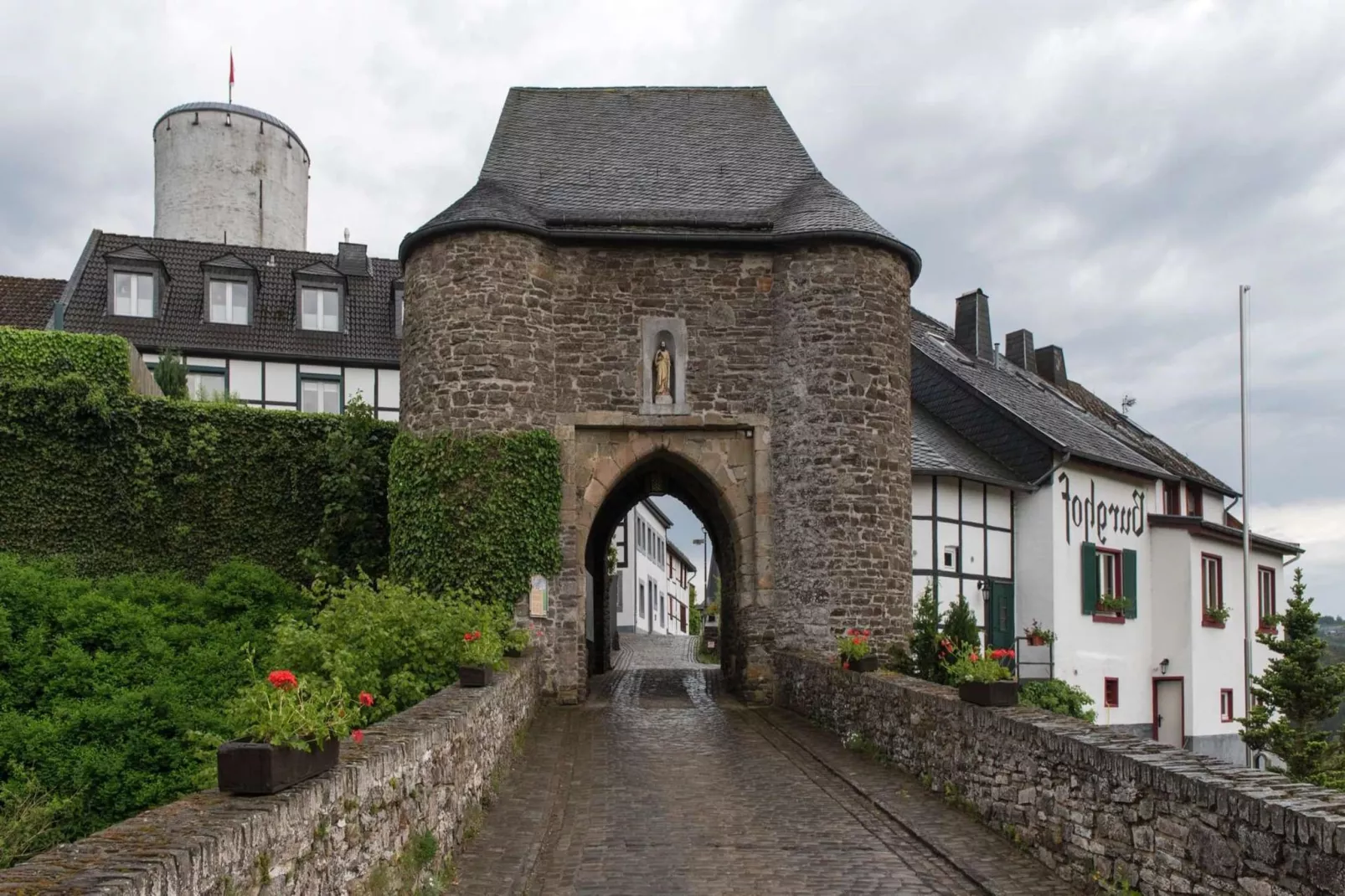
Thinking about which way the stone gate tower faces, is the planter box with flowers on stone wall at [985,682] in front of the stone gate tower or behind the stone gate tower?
in front

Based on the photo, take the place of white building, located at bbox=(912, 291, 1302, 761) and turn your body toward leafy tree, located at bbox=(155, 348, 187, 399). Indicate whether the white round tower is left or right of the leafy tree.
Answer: right

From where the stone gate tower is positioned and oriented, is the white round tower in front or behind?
behind

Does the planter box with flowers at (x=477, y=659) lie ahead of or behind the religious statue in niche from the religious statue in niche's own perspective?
ahead

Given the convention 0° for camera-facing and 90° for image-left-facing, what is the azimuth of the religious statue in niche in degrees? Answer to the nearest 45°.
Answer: approximately 0°

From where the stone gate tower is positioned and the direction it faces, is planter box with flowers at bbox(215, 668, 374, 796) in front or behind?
in front

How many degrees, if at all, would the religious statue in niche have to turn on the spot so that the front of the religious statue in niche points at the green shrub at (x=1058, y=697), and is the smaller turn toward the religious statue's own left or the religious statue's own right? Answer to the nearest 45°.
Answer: approximately 45° to the religious statue's own left

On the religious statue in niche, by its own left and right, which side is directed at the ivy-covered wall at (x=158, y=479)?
right

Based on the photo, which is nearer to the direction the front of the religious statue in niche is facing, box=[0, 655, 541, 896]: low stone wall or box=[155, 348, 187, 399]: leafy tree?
the low stone wall

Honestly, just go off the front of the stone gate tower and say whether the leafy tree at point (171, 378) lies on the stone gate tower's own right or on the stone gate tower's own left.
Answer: on the stone gate tower's own right

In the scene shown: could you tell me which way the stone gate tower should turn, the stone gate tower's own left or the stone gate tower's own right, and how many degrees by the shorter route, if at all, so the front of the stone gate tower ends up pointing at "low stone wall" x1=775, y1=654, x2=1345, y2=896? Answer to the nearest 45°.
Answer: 0° — it already faces it
